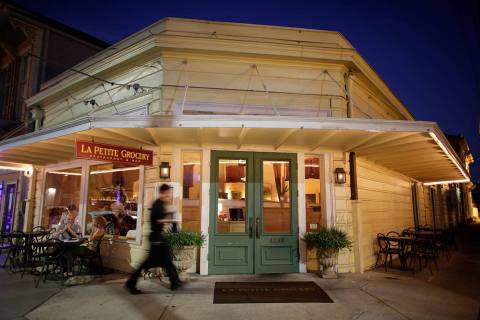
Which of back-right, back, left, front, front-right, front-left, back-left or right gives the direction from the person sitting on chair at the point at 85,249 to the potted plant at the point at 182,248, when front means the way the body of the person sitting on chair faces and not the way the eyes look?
back-left

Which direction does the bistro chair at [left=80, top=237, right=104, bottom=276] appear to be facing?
to the viewer's left

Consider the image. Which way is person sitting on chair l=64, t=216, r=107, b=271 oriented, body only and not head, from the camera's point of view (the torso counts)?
to the viewer's left

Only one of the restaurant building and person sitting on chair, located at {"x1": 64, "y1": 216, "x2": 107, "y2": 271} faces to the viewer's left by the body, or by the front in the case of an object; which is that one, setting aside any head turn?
the person sitting on chair

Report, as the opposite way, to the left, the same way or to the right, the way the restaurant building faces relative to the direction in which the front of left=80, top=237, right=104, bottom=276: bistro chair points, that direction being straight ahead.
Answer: to the left

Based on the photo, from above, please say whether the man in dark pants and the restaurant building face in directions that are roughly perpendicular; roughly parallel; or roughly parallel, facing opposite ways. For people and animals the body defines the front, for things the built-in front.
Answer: roughly perpendicular

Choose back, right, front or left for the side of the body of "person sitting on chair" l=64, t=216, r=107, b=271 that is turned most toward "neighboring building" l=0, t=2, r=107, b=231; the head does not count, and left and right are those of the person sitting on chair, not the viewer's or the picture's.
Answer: right

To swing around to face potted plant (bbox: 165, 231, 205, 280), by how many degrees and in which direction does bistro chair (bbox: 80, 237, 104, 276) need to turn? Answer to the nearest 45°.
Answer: approximately 135° to its left

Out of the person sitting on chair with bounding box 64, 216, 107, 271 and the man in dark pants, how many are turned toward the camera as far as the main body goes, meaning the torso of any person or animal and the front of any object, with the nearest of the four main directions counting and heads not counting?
0
